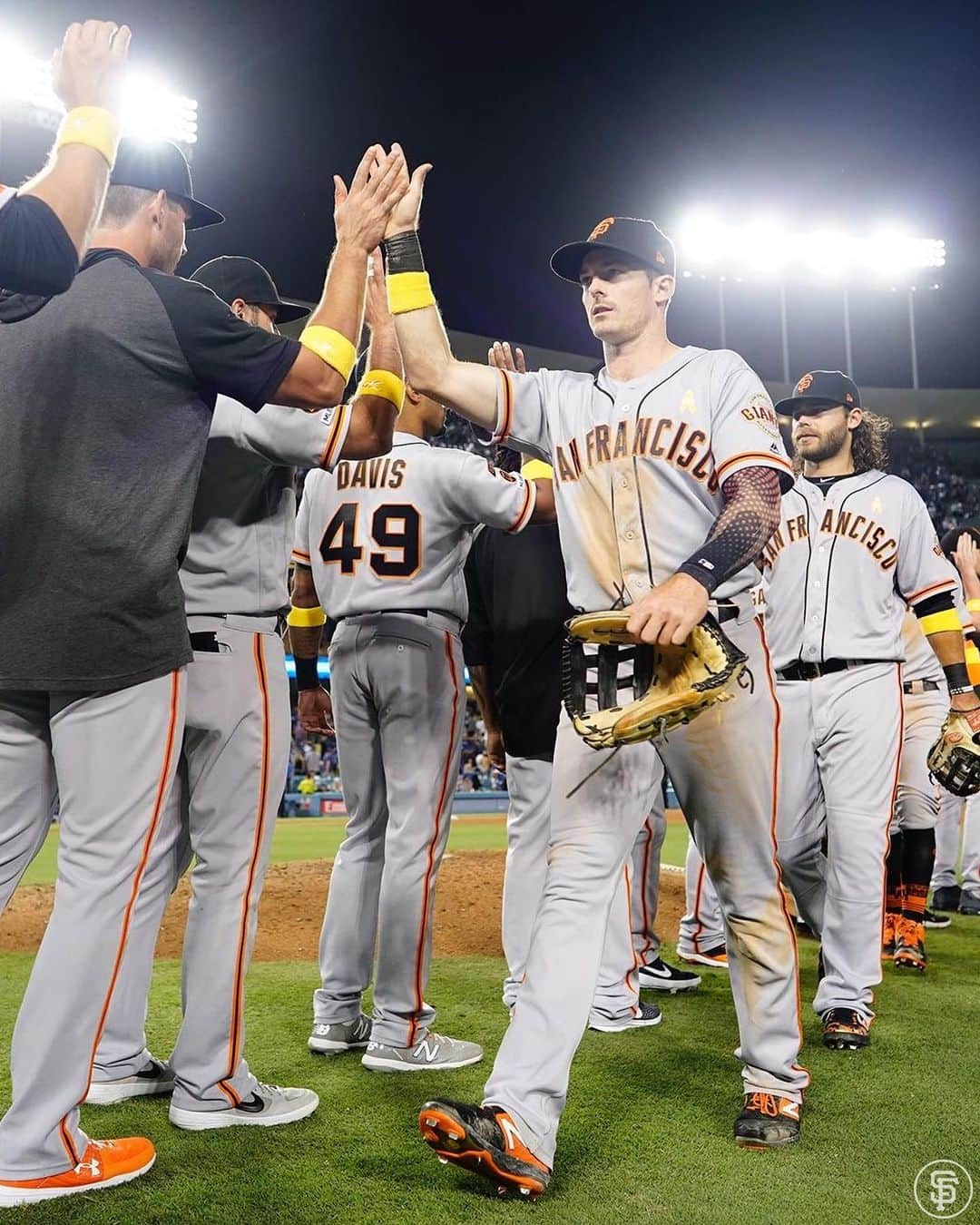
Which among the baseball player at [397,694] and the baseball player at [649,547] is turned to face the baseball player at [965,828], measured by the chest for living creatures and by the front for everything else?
the baseball player at [397,694]

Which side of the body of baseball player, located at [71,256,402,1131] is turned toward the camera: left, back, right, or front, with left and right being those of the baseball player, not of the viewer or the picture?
right

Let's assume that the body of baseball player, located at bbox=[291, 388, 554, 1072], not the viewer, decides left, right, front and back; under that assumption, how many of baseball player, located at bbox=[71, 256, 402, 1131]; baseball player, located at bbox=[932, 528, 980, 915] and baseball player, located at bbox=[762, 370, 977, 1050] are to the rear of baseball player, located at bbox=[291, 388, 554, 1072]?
1

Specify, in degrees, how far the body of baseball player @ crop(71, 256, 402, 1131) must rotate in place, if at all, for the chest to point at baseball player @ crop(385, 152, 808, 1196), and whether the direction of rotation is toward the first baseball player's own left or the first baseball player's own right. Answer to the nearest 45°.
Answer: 0° — they already face them

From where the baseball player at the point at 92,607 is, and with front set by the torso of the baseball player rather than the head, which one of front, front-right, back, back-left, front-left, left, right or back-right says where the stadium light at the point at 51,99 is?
front-left

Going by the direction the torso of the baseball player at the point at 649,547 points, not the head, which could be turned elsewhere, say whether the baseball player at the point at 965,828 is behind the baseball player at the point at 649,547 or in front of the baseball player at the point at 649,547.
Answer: behind

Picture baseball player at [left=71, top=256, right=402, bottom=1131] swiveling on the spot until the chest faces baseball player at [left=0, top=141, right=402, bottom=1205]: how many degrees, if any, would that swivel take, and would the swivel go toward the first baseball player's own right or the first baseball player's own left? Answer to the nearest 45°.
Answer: approximately 135° to the first baseball player's own right

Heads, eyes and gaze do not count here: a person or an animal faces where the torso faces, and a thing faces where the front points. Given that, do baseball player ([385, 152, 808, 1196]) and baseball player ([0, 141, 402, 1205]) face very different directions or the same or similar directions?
very different directions

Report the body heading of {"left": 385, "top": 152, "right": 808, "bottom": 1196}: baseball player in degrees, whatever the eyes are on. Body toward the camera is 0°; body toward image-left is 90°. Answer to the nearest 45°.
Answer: approximately 45°

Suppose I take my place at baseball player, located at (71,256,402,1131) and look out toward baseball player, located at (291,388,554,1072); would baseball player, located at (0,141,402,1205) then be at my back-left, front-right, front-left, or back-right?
back-right

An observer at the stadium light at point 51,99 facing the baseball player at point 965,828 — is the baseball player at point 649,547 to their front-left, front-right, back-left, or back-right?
front-right

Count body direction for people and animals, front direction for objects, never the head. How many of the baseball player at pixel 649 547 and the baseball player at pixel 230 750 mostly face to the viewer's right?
1

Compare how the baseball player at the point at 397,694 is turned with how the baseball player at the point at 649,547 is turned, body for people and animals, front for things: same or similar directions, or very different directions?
very different directions

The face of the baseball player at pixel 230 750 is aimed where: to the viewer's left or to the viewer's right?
to the viewer's right

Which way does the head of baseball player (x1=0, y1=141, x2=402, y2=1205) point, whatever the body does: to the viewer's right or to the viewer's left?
to the viewer's right
